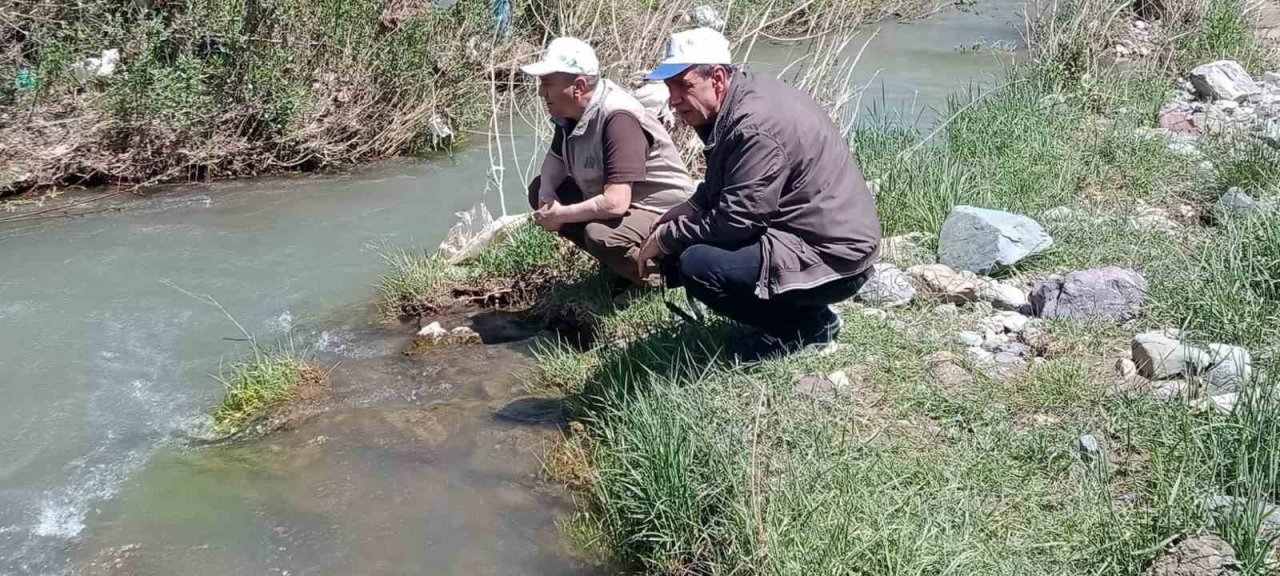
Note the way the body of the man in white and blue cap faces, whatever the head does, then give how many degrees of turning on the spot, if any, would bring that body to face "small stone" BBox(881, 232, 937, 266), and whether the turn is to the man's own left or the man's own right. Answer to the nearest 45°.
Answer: approximately 135° to the man's own right

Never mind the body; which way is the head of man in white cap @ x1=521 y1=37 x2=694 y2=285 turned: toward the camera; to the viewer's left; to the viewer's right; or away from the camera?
to the viewer's left

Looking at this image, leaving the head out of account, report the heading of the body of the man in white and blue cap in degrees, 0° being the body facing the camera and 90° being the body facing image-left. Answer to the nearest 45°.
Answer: approximately 90°

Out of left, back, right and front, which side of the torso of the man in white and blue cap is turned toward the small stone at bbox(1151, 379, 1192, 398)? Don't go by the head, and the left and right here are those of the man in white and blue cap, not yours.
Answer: back

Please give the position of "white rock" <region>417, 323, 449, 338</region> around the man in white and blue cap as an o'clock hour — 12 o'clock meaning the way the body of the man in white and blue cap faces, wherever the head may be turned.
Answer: The white rock is roughly at 1 o'clock from the man in white and blue cap.

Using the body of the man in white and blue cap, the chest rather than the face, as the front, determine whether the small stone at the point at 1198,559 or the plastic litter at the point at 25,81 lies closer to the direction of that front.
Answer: the plastic litter

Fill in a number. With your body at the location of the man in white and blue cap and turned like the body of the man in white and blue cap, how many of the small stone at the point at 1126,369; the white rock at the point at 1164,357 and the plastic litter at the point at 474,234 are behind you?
2

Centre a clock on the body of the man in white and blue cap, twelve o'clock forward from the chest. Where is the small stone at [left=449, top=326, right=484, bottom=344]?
The small stone is roughly at 1 o'clock from the man in white and blue cap.

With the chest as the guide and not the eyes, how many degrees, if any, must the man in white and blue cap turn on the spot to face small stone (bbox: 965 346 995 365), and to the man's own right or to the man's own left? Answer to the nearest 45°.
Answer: approximately 180°

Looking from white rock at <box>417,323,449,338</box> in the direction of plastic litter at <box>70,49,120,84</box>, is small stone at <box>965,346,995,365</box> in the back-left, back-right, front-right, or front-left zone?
back-right

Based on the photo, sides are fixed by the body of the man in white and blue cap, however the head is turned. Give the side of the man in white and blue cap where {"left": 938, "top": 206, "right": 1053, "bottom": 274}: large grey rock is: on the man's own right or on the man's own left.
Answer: on the man's own right
